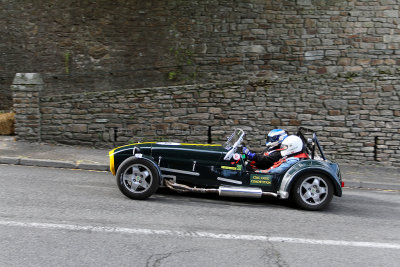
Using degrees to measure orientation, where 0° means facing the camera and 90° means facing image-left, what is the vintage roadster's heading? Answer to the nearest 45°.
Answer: approximately 90°
